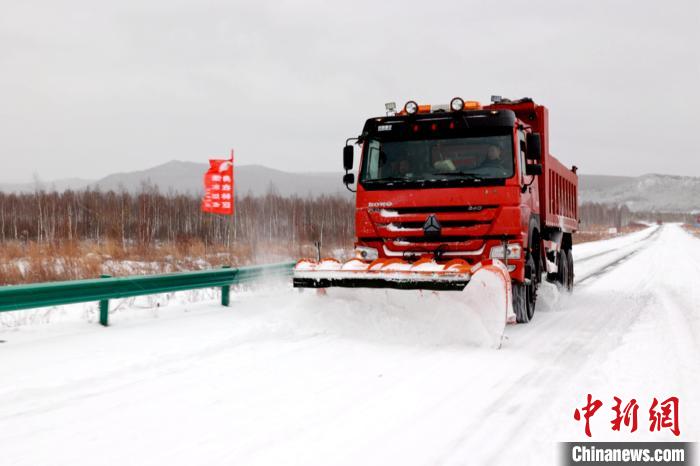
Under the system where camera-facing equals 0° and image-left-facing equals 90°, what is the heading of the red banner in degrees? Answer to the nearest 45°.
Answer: approximately 0°

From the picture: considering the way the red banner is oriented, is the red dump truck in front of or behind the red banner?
in front

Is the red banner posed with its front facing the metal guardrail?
yes
